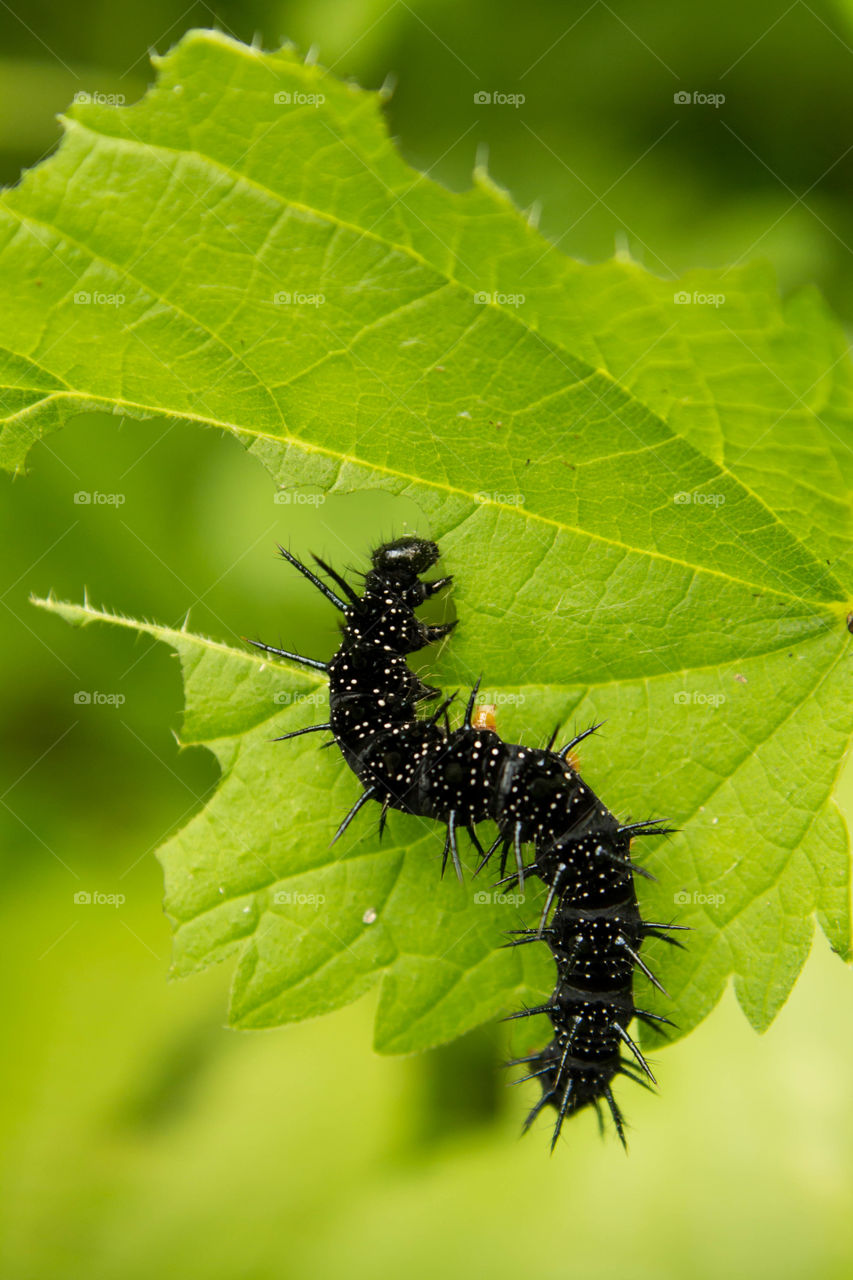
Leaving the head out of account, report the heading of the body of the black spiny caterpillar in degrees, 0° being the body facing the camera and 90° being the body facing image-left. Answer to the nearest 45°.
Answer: approximately 180°
